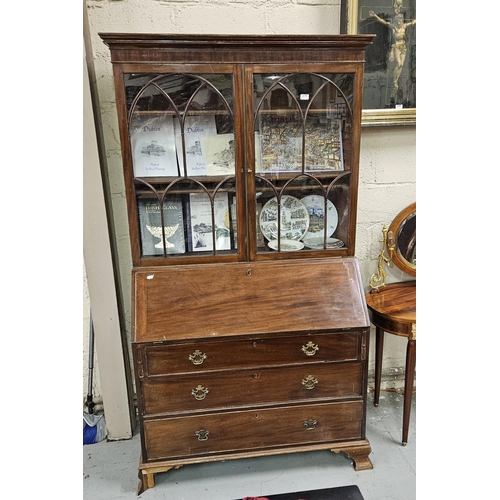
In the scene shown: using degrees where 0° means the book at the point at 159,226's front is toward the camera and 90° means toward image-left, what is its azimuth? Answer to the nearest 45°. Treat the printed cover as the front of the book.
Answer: approximately 0°

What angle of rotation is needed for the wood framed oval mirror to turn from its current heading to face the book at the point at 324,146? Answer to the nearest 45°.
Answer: approximately 45° to its right

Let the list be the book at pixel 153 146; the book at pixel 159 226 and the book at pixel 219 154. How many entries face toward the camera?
3

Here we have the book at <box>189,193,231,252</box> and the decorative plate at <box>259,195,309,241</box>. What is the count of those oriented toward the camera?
2

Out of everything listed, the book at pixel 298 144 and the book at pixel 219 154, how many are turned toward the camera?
2

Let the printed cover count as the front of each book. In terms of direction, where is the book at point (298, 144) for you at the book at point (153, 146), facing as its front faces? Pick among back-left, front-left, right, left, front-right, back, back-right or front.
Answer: left

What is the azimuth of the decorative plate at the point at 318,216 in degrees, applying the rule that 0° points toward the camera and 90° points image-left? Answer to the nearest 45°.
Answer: approximately 0°

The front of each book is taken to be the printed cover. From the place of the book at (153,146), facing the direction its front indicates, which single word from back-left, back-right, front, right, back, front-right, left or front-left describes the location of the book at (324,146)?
left
